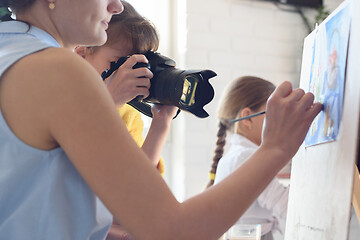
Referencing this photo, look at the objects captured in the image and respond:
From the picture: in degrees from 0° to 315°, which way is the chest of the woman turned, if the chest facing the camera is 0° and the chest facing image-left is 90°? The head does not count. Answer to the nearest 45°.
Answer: approximately 270°

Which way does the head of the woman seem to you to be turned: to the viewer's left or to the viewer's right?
to the viewer's right
